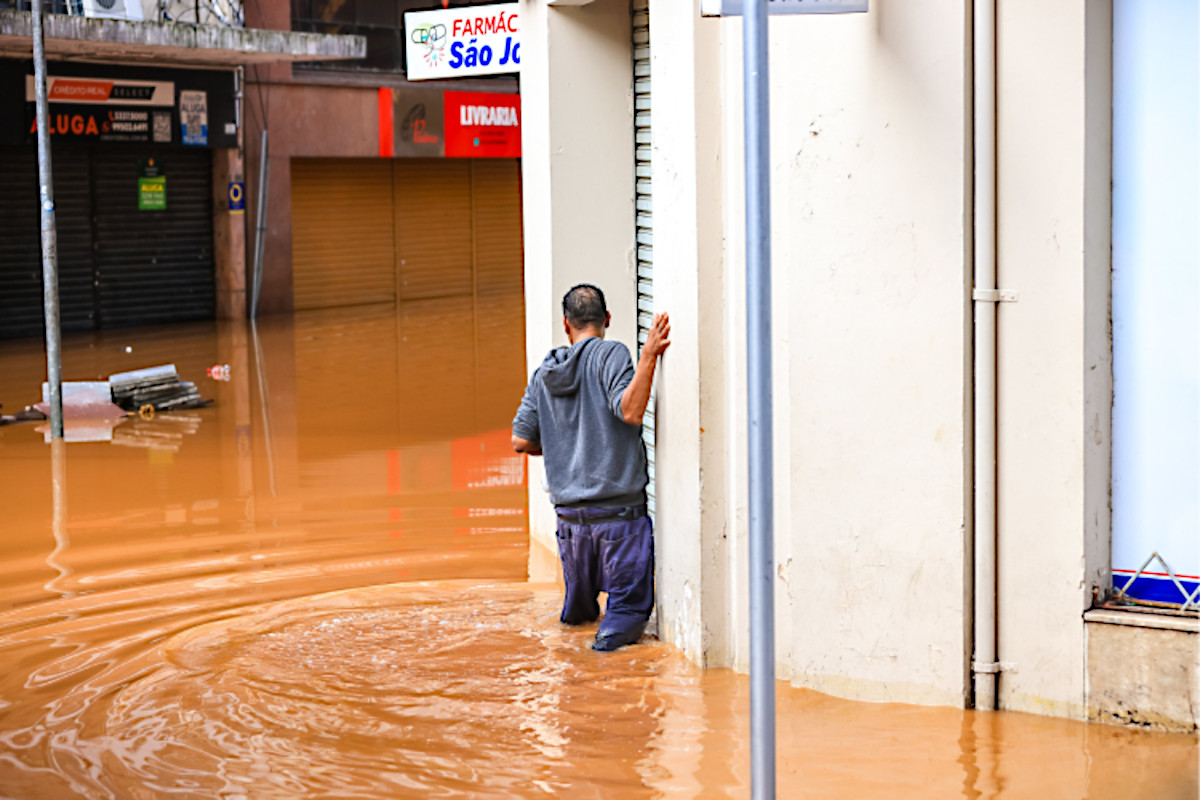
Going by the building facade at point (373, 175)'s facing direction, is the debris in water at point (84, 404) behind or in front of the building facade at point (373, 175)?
in front

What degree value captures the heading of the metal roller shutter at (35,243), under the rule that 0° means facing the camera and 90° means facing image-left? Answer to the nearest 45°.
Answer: approximately 0°

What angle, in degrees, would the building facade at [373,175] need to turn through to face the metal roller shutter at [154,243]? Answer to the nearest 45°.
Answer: approximately 45° to its right

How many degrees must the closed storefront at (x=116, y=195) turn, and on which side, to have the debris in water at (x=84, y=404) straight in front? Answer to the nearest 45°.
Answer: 0° — it already faces it

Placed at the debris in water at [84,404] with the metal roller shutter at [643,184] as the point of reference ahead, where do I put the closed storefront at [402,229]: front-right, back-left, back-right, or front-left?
back-left

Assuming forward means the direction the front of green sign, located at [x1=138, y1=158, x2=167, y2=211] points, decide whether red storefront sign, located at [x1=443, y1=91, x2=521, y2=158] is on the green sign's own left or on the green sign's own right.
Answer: on the green sign's own left

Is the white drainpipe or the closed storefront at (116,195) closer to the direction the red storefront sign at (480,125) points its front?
the white drainpipe

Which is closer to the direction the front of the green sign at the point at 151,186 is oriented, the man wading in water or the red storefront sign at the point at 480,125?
the man wading in water

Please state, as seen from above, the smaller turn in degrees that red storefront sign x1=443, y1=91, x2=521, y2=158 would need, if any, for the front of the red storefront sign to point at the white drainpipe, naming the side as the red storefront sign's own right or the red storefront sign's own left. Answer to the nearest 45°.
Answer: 0° — it already faces it

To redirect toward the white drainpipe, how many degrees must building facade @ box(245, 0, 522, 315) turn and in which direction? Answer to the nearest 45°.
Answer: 0° — it already faces it

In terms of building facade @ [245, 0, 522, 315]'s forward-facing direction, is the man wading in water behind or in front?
in front

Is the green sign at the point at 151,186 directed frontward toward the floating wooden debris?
yes

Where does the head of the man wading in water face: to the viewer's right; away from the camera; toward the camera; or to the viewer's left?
away from the camera

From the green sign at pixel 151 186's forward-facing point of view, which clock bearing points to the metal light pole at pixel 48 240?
The metal light pole is roughly at 12 o'clock from the green sign.
